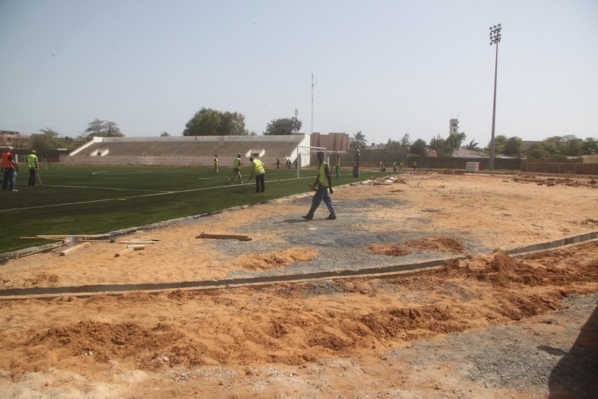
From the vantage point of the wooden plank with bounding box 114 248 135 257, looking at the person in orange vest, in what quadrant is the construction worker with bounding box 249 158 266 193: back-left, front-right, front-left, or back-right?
front-right

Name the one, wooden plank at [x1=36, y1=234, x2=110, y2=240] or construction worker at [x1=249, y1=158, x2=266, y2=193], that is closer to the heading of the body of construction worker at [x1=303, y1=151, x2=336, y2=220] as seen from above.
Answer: the wooden plank

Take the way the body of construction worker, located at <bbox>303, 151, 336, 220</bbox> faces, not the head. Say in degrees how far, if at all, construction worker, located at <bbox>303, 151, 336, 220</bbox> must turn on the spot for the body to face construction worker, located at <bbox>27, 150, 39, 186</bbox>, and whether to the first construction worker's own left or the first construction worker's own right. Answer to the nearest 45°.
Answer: approximately 45° to the first construction worker's own right

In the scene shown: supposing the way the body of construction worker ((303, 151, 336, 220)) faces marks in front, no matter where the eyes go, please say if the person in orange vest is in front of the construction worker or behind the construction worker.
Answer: in front

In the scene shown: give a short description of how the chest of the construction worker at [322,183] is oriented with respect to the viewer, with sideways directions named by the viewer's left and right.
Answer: facing to the left of the viewer

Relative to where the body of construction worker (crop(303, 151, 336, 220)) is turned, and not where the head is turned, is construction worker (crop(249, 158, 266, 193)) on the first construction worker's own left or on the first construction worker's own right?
on the first construction worker's own right

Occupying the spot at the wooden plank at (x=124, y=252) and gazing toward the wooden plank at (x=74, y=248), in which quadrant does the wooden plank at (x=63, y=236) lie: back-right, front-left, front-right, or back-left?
front-right

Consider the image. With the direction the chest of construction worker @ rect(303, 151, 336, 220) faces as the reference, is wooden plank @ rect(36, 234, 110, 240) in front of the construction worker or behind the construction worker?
in front

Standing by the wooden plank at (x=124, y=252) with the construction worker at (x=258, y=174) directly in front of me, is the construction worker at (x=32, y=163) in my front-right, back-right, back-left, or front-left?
front-left

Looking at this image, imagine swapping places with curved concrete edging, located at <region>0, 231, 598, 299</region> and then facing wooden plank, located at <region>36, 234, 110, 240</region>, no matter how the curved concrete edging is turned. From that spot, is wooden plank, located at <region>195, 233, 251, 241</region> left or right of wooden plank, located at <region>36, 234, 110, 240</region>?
right
